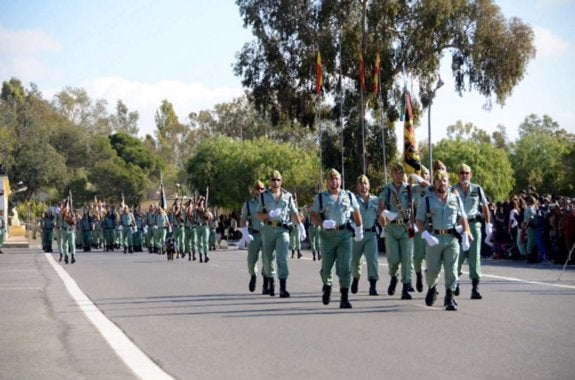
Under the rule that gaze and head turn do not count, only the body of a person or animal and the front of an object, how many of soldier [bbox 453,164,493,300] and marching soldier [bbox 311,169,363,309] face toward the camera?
2

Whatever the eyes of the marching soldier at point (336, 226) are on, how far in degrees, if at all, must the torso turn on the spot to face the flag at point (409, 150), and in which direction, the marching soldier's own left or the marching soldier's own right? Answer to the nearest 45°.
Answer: approximately 180°

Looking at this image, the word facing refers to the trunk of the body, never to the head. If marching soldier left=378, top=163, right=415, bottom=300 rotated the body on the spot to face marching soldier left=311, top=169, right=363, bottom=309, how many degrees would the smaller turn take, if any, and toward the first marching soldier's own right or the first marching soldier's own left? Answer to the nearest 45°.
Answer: approximately 45° to the first marching soldier's own right

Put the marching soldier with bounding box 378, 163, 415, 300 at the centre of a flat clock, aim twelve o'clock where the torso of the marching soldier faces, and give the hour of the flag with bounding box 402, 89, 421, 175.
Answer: The flag is roughly at 6 o'clock from the marching soldier.

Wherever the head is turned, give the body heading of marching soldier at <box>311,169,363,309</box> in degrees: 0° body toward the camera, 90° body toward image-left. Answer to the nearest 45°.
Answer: approximately 0°
